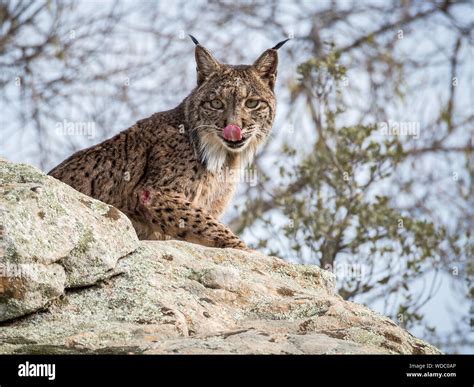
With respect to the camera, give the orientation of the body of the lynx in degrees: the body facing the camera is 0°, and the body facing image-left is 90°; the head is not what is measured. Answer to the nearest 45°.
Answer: approximately 315°

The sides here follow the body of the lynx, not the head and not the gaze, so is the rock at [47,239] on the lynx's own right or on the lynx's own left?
on the lynx's own right
